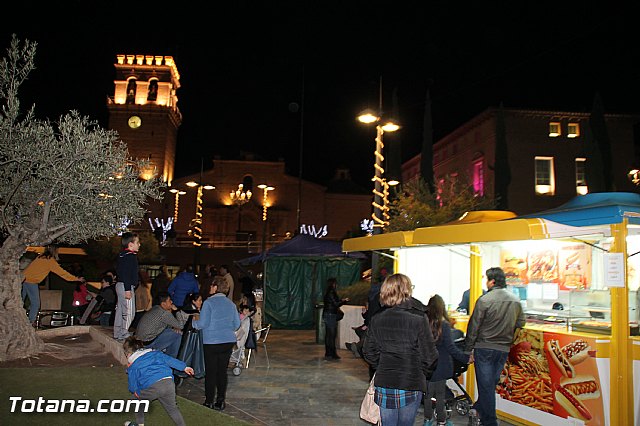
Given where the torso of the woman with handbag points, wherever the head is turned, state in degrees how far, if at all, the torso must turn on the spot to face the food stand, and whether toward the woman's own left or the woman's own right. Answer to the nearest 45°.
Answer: approximately 45° to the woman's own right

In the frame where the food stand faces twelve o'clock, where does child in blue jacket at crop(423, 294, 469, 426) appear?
The child in blue jacket is roughly at 1 o'clock from the food stand.

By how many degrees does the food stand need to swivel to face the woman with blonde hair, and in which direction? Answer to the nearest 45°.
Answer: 0° — it already faces them

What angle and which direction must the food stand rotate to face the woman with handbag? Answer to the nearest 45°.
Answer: approximately 90° to its right

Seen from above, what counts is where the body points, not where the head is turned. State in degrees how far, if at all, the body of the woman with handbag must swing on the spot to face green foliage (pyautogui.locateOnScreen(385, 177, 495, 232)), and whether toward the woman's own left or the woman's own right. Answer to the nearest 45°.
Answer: approximately 45° to the woman's own left

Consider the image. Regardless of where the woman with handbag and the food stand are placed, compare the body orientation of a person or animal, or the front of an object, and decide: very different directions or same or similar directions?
very different directions

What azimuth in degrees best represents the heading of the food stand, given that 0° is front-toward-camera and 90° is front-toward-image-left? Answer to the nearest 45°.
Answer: approximately 45°
